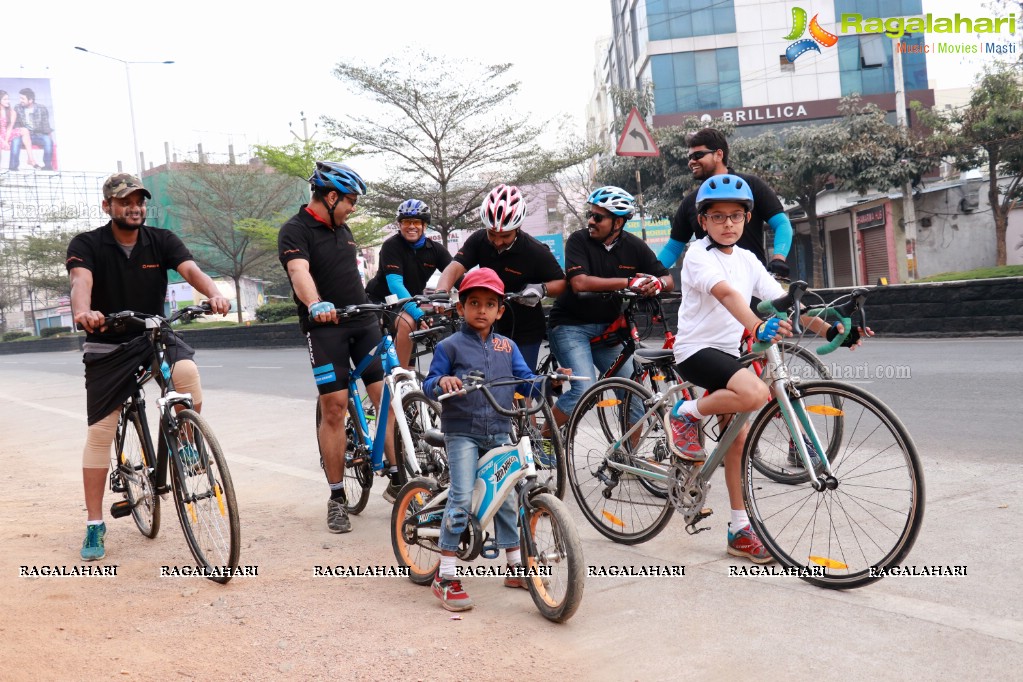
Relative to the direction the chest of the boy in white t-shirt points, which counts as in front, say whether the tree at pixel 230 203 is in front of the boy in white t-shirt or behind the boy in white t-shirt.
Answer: behind

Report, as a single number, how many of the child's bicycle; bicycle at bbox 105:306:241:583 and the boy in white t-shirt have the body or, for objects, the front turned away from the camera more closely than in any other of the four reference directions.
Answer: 0

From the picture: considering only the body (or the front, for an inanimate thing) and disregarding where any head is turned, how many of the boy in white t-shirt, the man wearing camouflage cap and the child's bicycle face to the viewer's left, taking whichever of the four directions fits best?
0

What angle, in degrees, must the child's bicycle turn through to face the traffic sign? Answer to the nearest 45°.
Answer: approximately 135° to its left

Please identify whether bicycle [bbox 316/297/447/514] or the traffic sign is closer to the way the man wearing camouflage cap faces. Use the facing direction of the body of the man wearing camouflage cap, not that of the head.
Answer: the bicycle

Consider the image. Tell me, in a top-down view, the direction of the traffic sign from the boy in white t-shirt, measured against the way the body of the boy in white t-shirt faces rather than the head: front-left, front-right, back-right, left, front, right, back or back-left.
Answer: back-left

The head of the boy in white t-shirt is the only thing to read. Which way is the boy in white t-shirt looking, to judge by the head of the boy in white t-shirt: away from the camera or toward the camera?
toward the camera

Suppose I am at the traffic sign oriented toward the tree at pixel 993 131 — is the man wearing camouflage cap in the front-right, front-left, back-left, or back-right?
back-right

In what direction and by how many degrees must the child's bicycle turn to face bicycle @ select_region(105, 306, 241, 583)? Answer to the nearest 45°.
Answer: approximately 180°

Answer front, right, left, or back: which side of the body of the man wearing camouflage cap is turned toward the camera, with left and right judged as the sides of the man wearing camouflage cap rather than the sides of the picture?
front

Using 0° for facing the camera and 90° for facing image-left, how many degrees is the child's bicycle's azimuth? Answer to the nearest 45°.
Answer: approximately 315°

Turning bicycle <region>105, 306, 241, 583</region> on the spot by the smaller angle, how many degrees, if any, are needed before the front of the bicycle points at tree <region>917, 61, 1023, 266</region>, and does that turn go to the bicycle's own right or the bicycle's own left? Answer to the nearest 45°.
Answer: approximately 90° to the bicycle's own left

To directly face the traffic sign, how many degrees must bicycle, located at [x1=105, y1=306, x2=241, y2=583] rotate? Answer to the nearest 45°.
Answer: approximately 90° to its left

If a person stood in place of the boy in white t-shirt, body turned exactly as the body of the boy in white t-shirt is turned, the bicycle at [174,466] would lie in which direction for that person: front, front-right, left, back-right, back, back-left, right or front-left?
back-right

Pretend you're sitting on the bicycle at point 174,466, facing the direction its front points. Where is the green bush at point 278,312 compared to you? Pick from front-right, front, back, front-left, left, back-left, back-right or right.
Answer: back-left

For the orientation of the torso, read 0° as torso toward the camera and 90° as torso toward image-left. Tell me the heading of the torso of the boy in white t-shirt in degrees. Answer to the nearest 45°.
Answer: approximately 315°
